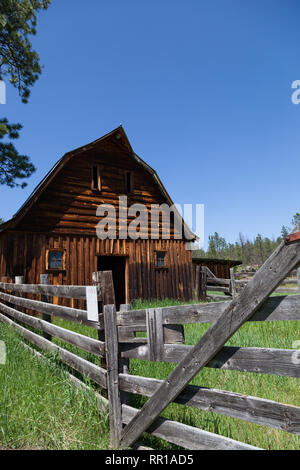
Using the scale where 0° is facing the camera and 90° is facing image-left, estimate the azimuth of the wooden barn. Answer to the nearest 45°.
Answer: approximately 315°

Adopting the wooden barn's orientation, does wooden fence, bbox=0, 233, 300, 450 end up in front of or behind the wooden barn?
in front
